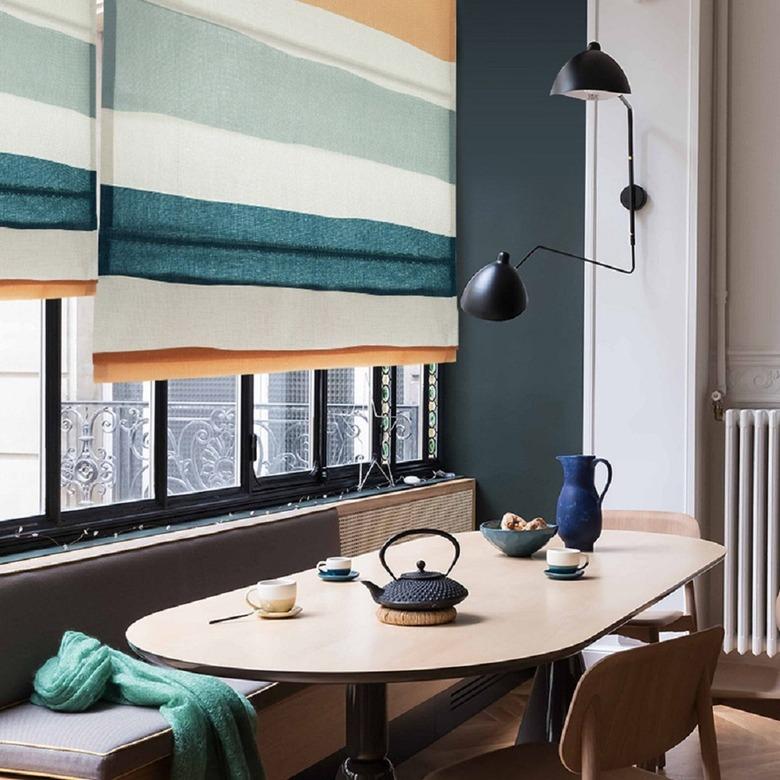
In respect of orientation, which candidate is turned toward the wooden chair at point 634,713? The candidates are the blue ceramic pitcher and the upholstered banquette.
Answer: the upholstered banquette

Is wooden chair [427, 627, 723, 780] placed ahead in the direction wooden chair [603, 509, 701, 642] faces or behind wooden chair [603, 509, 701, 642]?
ahead

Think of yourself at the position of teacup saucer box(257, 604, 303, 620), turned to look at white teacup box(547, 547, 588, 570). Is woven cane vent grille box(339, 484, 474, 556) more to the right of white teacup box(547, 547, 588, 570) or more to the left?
left

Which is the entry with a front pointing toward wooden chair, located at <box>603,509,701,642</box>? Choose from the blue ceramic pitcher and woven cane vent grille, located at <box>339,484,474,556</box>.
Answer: the woven cane vent grille

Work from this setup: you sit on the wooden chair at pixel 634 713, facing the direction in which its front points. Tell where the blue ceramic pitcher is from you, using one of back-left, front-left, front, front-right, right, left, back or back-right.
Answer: front-right

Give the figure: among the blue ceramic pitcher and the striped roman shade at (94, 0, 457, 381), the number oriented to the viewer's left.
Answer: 1

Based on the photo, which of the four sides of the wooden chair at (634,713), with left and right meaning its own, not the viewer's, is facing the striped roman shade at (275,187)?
front

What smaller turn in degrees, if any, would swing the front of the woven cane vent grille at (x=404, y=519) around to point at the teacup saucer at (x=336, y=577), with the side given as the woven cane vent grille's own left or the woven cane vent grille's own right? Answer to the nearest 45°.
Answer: approximately 45° to the woven cane vent grille's own right

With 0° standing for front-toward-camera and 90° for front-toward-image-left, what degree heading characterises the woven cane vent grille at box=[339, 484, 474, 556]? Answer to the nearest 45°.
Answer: approximately 315°

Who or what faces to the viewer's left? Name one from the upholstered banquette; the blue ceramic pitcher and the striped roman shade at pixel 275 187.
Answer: the blue ceramic pitcher

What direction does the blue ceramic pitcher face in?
to the viewer's left

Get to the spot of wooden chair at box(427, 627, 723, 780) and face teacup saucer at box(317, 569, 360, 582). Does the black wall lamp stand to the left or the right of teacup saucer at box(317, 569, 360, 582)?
right

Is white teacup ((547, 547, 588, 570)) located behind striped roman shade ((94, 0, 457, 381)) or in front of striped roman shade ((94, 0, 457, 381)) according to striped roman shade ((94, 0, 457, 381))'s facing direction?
in front

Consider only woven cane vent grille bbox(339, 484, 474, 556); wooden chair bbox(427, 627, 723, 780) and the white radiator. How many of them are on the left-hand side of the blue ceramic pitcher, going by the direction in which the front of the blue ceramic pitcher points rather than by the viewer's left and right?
1

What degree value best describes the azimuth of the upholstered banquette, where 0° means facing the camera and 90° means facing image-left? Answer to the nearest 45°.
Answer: approximately 315°
